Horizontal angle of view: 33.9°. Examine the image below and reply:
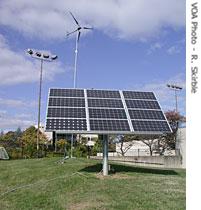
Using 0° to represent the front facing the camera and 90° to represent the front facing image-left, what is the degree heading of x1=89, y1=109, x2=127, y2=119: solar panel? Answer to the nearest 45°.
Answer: approximately 0°

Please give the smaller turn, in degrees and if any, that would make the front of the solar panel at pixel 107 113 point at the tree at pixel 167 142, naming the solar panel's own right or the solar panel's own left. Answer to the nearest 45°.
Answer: approximately 180°
